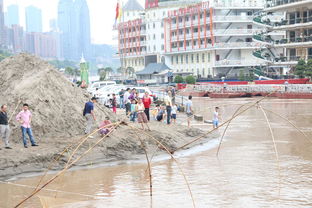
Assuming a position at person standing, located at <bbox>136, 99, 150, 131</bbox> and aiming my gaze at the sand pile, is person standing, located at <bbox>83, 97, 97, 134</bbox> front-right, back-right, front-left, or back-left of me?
front-left

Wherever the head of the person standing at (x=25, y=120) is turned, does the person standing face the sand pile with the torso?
no

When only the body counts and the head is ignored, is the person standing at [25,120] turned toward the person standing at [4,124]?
no

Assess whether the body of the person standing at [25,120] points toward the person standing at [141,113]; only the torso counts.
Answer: no

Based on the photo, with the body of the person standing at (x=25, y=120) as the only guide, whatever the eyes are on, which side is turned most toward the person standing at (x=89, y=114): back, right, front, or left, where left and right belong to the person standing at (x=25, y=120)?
left

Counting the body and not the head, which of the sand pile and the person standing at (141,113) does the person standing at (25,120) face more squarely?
the person standing
